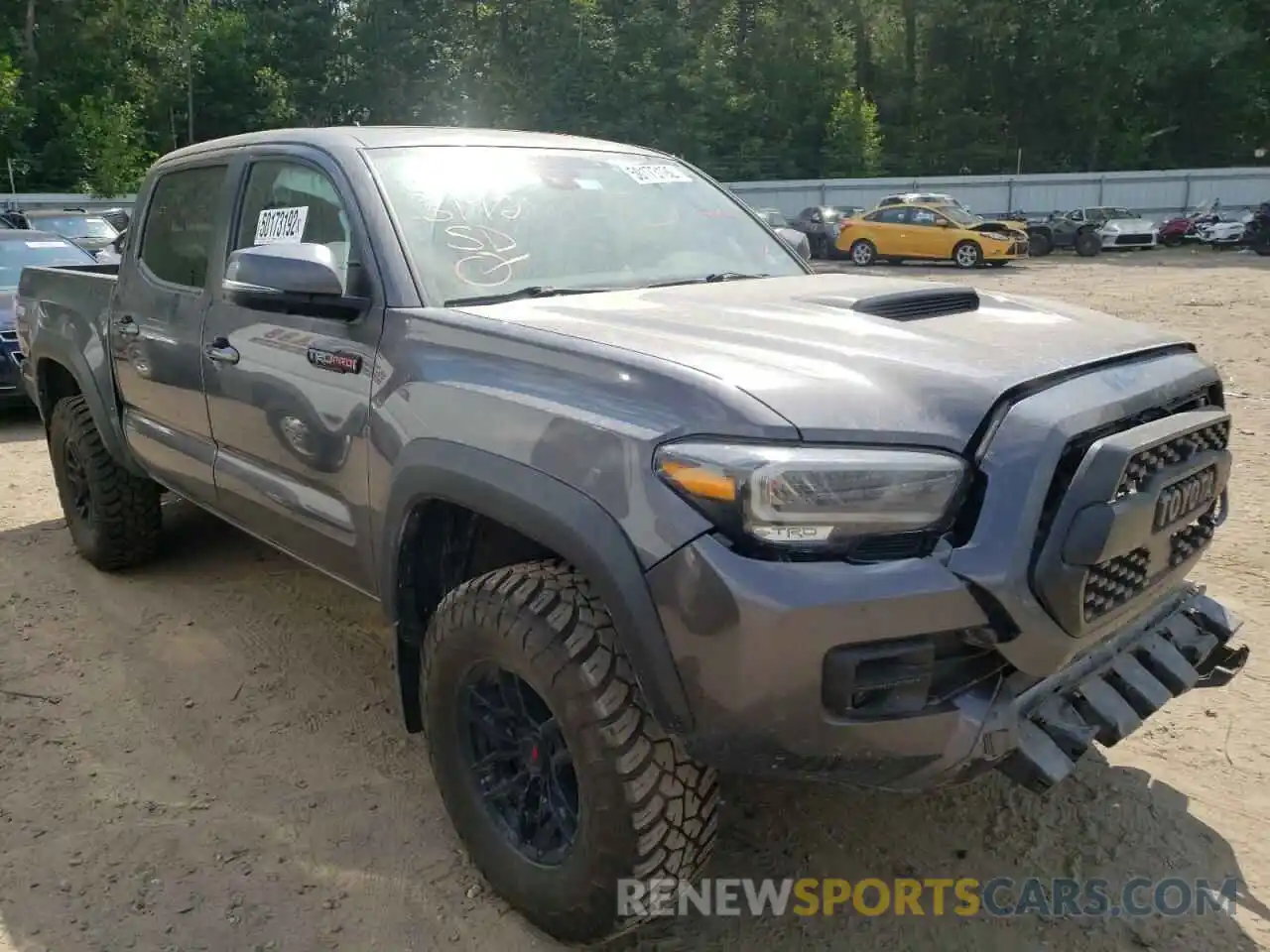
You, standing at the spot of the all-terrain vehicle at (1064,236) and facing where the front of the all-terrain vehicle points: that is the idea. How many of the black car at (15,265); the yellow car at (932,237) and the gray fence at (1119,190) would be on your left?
1

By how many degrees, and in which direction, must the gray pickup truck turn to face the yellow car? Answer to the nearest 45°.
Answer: approximately 135° to its left

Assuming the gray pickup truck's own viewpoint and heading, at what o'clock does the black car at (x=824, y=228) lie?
The black car is roughly at 8 o'clock from the gray pickup truck.

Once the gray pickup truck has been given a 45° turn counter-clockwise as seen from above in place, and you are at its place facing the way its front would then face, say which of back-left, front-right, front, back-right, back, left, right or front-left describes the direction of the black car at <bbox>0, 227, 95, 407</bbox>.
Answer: back-left

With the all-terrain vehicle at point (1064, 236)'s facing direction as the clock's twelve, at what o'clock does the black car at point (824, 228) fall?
The black car is roughly at 5 o'clock from the all-terrain vehicle.

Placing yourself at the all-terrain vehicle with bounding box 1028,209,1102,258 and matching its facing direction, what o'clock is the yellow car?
The yellow car is roughly at 4 o'clock from the all-terrain vehicle.

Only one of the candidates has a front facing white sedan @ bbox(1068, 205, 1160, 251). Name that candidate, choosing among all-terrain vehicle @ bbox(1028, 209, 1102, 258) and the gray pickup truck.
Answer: the all-terrain vehicle

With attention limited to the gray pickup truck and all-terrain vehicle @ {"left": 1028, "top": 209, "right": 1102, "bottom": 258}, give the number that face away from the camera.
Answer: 0

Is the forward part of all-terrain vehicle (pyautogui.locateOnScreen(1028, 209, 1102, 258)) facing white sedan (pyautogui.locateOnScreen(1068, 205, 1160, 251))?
yes
